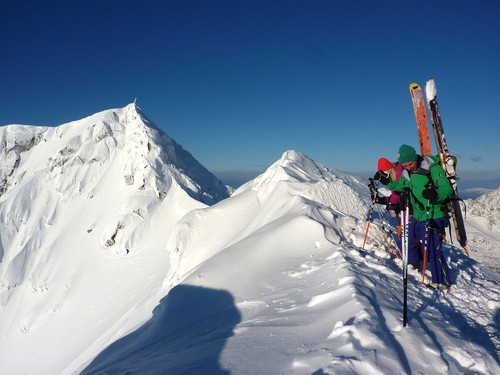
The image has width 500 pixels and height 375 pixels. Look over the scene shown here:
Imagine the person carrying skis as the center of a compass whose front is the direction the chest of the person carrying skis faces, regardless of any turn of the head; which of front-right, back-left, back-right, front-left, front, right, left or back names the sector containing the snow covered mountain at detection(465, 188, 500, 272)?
back-right

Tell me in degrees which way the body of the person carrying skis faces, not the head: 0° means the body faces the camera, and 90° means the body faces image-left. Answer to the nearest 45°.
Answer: approximately 45°

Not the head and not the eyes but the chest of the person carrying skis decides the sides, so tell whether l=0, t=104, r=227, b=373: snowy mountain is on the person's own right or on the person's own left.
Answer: on the person's own right

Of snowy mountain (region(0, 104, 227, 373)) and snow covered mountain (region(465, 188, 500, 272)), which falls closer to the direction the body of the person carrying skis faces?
the snowy mountain
